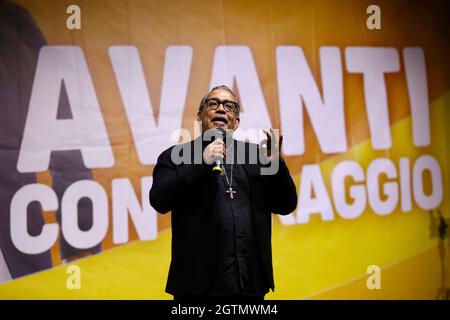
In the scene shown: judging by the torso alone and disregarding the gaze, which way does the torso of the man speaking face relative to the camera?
toward the camera
